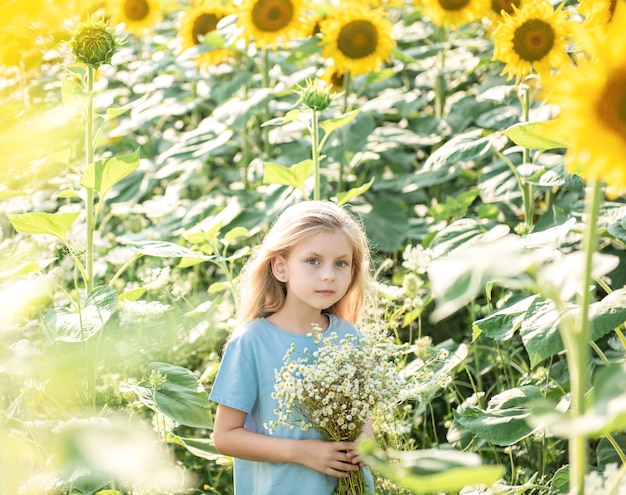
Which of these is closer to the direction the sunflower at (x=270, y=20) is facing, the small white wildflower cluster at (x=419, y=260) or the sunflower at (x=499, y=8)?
the small white wildflower cluster

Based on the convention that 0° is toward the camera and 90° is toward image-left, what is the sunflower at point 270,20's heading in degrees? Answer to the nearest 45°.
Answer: approximately 0°

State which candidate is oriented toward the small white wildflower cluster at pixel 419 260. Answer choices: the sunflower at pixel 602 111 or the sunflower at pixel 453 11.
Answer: the sunflower at pixel 453 11

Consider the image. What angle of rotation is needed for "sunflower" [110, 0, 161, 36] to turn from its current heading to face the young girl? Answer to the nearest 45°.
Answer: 0° — it already faces them

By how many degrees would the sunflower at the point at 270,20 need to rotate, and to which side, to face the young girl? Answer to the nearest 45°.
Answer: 0° — it already faces them

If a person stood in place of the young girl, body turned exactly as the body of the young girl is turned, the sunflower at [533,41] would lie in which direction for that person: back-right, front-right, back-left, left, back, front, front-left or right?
left
